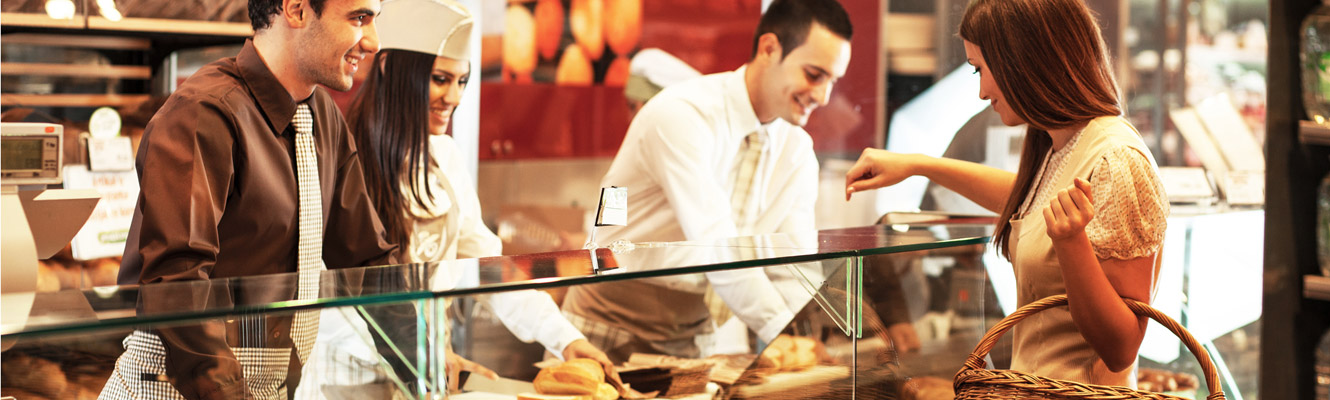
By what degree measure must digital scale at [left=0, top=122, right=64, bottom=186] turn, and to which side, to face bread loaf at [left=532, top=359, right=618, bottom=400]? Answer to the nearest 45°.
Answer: approximately 45° to its left

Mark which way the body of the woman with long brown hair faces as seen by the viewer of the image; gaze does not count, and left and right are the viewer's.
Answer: facing to the left of the viewer

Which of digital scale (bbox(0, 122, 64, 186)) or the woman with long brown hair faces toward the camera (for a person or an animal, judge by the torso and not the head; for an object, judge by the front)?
the digital scale

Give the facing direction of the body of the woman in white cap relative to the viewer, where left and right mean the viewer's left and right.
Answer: facing the viewer and to the right of the viewer

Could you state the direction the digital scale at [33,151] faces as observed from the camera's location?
facing the viewer

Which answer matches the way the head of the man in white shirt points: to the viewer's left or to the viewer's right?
to the viewer's right

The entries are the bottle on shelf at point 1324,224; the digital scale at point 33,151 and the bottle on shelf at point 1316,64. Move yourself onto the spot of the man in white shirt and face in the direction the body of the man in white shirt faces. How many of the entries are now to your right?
1

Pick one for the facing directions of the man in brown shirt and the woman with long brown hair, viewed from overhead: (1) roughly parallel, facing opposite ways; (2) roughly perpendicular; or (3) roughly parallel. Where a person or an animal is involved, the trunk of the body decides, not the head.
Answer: roughly parallel, facing opposite ways

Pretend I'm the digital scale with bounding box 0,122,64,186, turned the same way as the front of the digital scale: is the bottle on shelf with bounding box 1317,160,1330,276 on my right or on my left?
on my left

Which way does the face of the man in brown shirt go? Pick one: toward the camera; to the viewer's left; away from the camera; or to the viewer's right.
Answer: to the viewer's right

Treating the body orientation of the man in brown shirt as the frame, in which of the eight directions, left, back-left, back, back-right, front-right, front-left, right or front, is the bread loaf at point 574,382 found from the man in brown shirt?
front

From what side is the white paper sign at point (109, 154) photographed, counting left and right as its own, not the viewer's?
front

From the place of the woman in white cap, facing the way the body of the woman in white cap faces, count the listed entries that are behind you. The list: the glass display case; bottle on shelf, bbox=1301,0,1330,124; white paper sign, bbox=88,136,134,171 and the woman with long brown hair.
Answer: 1
